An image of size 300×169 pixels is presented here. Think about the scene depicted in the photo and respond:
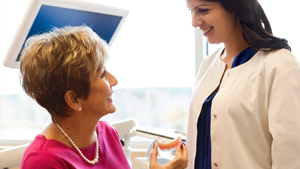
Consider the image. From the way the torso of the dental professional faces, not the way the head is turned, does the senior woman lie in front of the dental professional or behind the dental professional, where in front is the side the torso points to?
in front

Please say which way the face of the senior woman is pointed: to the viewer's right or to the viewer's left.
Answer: to the viewer's right

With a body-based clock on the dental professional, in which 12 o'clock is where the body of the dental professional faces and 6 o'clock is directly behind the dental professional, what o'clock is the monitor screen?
The monitor screen is roughly at 1 o'clock from the dental professional.

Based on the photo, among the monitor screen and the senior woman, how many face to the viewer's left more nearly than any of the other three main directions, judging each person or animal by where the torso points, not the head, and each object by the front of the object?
0

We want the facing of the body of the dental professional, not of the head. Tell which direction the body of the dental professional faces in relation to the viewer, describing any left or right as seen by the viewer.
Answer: facing the viewer and to the left of the viewer

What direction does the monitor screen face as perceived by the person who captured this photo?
facing the viewer and to the right of the viewer

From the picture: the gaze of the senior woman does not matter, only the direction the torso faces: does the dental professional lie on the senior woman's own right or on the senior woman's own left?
on the senior woman's own left

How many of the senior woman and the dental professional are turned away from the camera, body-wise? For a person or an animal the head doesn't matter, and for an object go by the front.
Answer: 0
